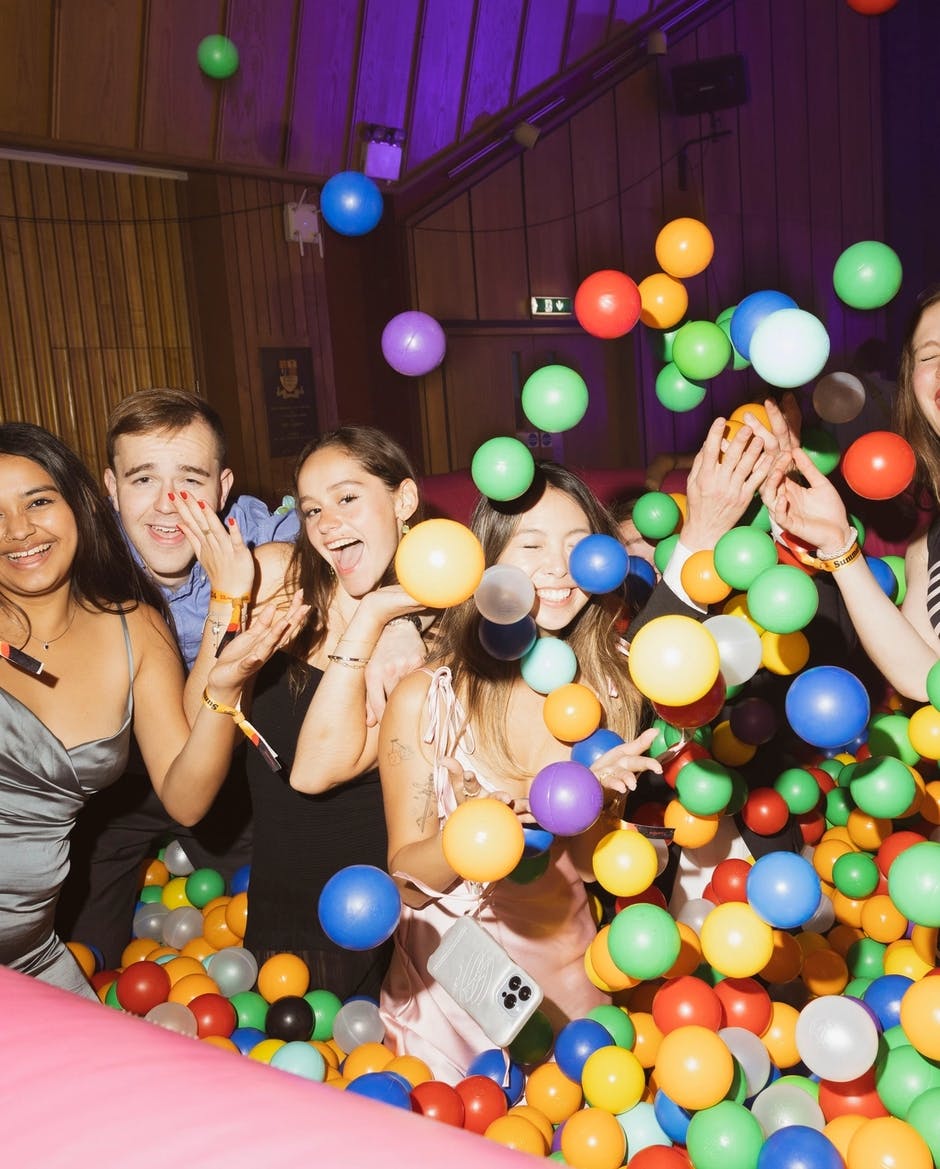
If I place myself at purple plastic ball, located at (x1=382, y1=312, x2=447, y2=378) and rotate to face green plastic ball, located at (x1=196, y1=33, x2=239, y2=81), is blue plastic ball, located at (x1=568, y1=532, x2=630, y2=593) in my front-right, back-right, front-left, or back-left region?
back-right

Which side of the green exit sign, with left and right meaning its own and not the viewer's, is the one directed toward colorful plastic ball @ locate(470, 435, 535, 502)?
front

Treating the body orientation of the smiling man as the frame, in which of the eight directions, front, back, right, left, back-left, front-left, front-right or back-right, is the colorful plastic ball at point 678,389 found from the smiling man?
front-left

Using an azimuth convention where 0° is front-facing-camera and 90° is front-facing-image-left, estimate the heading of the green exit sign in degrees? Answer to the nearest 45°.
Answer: approximately 0°

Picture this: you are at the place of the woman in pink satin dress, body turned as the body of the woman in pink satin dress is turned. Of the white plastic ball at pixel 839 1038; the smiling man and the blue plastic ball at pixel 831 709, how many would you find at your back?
1

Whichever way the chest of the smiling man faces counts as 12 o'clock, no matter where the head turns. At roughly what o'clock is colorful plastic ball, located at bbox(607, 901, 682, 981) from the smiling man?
The colorful plastic ball is roughly at 11 o'clock from the smiling man.

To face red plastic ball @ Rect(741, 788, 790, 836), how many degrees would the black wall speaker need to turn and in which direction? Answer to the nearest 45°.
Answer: approximately 45° to its left

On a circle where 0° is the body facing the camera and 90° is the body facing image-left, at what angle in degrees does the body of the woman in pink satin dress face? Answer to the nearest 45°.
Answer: approximately 315°

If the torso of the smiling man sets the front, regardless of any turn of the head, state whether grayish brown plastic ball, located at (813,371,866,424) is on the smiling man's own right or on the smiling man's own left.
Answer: on the smiling man's own left

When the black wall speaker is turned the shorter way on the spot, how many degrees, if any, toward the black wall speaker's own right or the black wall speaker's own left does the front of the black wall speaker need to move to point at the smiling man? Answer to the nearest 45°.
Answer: approximately 45° to the black wall speaker's own left
